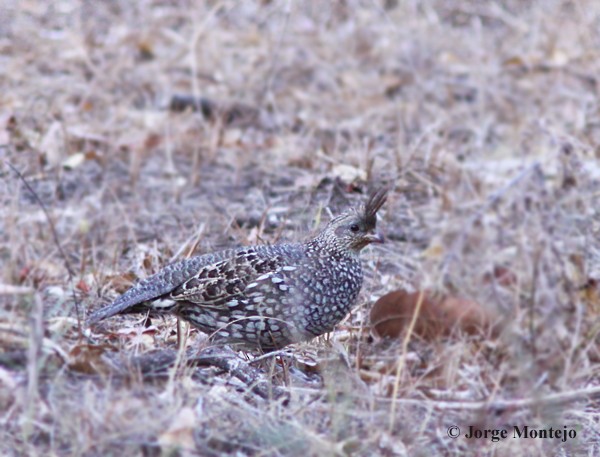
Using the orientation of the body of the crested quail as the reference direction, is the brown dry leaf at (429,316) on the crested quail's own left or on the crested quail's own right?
on the crested quail's own left

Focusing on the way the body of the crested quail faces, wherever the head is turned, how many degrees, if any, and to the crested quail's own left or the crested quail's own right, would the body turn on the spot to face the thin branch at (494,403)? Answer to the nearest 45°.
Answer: approximately 45° to the crested quail's own right

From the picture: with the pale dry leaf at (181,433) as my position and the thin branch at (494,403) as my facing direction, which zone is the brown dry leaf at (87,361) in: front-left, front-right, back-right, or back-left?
back-left

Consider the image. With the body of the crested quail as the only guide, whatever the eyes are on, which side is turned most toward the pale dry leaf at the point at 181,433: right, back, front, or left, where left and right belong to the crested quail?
right

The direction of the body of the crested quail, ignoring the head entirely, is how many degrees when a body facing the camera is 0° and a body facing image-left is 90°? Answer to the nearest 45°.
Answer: approximately 270°

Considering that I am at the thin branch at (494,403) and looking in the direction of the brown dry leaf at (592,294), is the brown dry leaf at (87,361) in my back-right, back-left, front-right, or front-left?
back-left

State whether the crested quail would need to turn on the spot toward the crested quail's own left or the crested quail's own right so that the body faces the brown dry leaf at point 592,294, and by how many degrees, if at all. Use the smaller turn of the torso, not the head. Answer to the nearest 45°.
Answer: approximately 45° to the crested quail's own left

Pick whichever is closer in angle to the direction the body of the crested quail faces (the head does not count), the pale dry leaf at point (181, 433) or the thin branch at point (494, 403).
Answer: the thin branch

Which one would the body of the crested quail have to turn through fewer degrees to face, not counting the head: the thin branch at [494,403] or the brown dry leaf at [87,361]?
the thin branch

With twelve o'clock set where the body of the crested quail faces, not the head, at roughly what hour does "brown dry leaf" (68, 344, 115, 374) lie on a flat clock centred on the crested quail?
The brown dry leaf is roughly at 4 o'clock from the crested quail.
